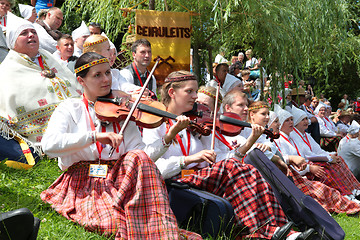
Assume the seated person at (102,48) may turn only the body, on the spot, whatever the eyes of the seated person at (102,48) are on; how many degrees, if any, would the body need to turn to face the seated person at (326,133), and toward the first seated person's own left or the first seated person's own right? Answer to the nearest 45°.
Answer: approximately 45° to the first seated person's own left

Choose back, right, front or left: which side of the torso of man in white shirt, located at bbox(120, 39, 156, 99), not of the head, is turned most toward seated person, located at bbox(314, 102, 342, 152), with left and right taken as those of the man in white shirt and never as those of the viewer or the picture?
left

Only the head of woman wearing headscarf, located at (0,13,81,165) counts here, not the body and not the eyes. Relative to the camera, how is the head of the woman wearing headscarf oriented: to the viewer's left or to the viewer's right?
to the viewer's right

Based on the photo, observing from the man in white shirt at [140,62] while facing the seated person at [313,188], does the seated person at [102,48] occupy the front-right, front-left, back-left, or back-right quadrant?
back-right

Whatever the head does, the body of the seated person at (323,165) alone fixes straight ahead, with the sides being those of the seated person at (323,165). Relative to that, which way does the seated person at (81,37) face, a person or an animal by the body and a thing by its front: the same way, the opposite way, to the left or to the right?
to the left
